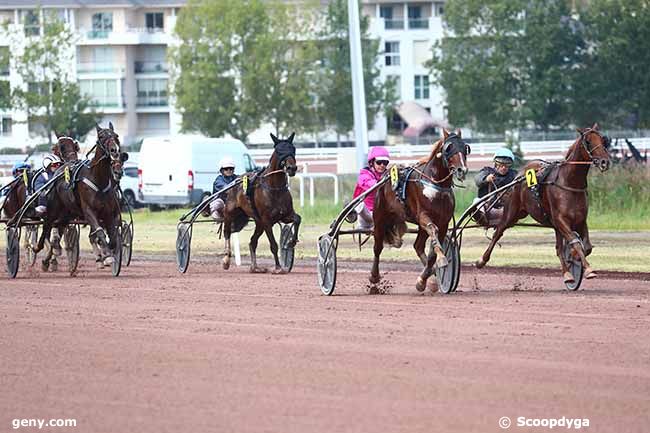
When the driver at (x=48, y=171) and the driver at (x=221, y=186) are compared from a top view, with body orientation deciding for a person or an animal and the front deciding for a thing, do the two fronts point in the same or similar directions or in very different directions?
same or similar directions

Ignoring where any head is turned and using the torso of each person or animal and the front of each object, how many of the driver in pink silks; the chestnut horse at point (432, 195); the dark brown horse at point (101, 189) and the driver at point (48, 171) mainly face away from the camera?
0

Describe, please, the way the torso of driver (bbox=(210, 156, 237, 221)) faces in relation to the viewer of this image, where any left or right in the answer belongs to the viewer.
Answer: facing the viewer and to the right of the viewer

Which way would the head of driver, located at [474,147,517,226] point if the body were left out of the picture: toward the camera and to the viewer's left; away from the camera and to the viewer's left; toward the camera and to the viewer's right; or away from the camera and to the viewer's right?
toward the camera and to the viewer's right

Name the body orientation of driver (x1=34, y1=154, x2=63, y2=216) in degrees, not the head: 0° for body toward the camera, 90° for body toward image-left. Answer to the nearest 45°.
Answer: approximately 315°

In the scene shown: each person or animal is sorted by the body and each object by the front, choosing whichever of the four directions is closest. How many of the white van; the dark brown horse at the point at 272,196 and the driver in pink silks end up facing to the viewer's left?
0

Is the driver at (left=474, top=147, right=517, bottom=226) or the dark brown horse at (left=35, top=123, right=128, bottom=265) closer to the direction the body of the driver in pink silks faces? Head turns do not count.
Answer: the driver

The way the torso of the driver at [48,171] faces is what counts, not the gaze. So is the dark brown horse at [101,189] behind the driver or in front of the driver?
in front

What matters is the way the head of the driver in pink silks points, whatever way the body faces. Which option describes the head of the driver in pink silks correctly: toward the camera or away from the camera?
toward the camera

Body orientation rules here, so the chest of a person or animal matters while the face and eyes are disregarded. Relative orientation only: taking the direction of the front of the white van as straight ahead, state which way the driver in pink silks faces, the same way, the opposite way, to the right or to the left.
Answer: to the right

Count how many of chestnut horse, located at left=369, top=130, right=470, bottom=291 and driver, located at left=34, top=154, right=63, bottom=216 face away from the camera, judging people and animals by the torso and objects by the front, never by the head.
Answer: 0

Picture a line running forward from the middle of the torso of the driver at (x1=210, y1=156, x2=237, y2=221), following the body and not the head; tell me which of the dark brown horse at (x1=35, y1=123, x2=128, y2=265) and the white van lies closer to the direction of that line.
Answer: the dark brown horse

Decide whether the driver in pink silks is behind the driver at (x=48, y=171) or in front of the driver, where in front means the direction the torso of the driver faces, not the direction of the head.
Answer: in front

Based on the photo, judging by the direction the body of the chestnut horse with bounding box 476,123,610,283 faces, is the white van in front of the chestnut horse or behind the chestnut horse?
behind

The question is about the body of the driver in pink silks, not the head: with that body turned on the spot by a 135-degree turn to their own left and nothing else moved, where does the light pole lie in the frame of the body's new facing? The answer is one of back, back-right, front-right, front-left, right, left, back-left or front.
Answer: front

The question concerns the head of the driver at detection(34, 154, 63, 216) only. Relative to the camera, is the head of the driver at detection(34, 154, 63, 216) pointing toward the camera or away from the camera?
toward the camera
